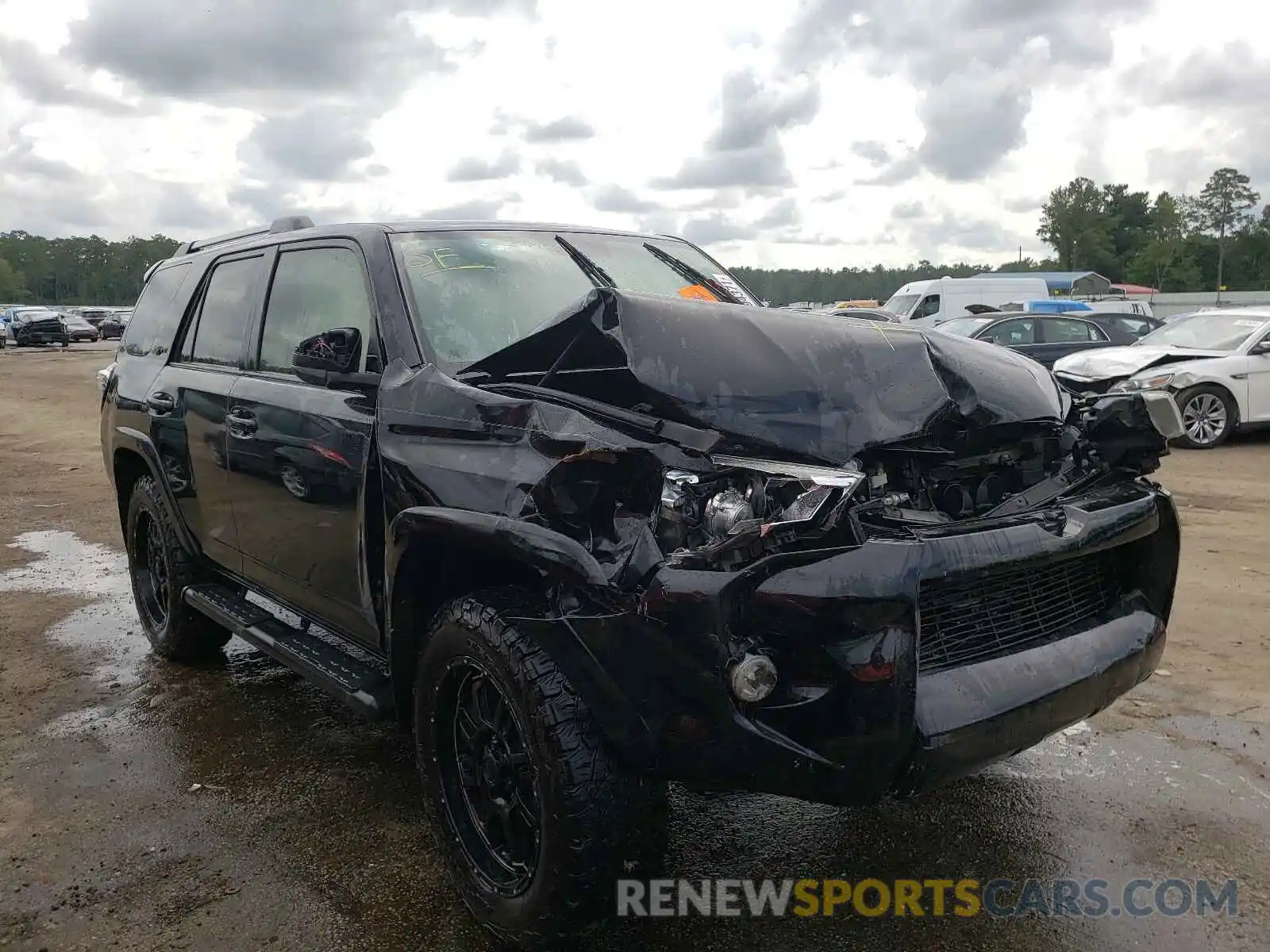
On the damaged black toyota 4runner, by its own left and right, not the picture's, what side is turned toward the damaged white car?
left

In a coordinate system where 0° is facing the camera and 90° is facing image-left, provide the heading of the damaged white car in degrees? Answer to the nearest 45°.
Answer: approximately 45°

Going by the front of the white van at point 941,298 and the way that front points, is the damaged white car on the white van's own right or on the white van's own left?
on the white van's own left

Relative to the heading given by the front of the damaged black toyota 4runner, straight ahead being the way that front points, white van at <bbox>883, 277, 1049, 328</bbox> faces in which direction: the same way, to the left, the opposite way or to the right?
to the right

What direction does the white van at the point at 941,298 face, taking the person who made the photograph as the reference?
facing the viewer and to the left of the viewer

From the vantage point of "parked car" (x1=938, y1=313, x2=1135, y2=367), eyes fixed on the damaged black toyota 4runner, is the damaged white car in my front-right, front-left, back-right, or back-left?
front-left

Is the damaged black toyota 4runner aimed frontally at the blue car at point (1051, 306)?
no

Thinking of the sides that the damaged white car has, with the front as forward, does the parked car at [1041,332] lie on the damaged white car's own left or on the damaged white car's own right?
on the damaged white car's own right

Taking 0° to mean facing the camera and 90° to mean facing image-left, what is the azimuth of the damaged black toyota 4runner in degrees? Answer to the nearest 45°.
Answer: approximately 315°

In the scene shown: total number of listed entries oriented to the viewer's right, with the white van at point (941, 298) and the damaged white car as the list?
0

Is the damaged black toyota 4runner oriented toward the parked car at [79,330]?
no

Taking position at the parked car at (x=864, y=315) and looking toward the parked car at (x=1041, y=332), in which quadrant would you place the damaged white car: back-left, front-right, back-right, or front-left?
front-right

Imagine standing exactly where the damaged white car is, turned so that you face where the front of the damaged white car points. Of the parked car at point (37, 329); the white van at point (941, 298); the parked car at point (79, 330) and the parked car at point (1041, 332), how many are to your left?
0

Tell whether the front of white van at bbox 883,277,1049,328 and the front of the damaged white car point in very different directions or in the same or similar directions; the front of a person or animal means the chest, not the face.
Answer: same or similar directions

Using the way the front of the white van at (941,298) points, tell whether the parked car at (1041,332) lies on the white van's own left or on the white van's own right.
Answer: on the white van's own left

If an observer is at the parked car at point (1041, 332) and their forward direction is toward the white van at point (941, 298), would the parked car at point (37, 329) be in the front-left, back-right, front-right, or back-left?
front-left
